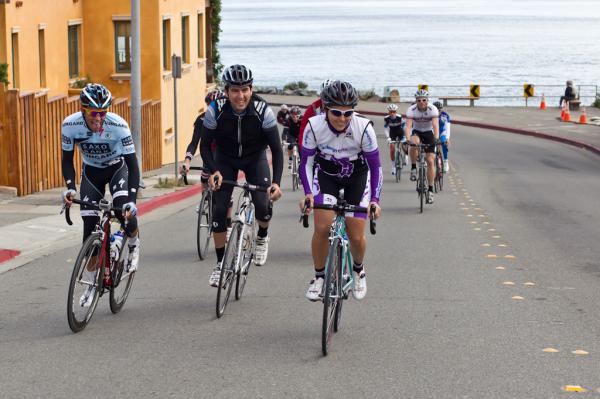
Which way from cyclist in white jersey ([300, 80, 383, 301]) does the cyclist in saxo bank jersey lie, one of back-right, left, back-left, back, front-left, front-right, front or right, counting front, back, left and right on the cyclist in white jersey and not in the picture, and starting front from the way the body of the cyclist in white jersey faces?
right

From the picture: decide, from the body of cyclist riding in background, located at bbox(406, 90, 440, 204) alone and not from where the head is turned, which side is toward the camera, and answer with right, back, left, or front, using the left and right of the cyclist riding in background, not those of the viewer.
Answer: front

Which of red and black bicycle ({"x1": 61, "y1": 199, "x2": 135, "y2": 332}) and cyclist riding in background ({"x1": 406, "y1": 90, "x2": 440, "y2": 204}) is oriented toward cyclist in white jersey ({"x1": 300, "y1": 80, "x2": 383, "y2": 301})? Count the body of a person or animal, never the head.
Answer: the cyclist riding in background

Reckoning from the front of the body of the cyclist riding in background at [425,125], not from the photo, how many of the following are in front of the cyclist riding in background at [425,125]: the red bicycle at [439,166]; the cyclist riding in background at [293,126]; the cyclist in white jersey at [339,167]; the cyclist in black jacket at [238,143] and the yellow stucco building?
2

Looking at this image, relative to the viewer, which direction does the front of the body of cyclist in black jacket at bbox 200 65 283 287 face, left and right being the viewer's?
facing the viewer

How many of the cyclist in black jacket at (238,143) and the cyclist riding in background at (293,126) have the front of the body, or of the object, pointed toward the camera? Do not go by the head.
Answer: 2

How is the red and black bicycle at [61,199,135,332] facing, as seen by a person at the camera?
facing the viewer and to the left of the viewer

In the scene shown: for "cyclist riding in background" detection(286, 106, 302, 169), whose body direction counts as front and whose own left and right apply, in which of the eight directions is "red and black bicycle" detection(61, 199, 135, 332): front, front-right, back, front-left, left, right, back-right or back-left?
front

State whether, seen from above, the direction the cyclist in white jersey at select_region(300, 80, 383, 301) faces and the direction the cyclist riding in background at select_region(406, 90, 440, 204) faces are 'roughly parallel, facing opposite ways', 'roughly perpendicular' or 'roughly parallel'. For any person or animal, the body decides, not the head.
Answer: roughly parallel

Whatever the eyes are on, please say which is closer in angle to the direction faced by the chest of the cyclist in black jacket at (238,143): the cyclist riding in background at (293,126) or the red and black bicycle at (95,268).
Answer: the red and black bicycle

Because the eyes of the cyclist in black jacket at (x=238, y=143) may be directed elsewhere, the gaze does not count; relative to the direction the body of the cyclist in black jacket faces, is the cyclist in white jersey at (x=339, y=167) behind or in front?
in front

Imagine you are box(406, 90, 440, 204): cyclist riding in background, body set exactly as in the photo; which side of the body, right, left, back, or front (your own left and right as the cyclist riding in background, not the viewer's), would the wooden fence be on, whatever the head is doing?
right
